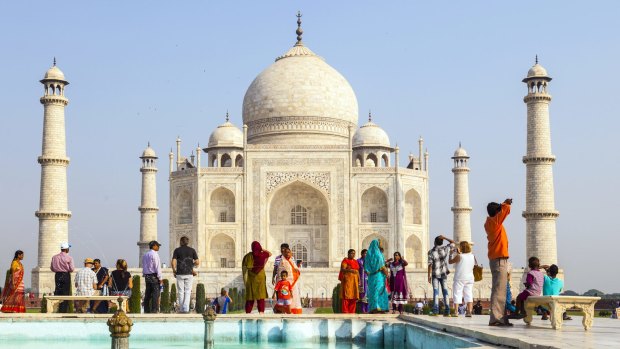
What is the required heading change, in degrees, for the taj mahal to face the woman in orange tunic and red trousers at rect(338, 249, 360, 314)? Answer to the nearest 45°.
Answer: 0° — it already faces them

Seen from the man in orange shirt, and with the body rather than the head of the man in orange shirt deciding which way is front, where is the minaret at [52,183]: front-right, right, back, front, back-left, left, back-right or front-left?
left

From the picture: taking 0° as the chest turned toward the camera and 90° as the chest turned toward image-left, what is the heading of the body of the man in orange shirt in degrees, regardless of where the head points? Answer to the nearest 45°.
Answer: approximately 225°

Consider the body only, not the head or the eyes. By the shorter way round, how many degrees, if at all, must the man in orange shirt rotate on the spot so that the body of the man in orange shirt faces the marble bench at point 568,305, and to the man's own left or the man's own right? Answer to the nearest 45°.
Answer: approximately 45° to the man's own right

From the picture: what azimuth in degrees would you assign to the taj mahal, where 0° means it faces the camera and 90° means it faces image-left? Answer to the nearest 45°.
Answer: approximately 0°

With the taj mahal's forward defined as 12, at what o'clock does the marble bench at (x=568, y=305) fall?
The marble bench is roughly at 12 o'clock from the taj mahal.
